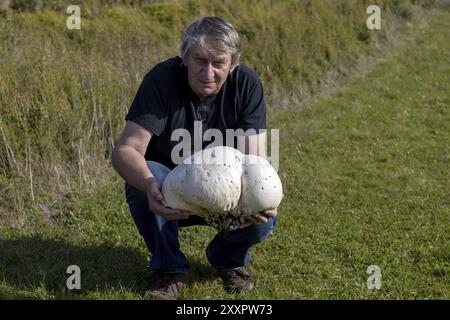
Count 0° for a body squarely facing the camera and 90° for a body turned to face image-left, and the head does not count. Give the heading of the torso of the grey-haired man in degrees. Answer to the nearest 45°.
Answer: approximately 0°
